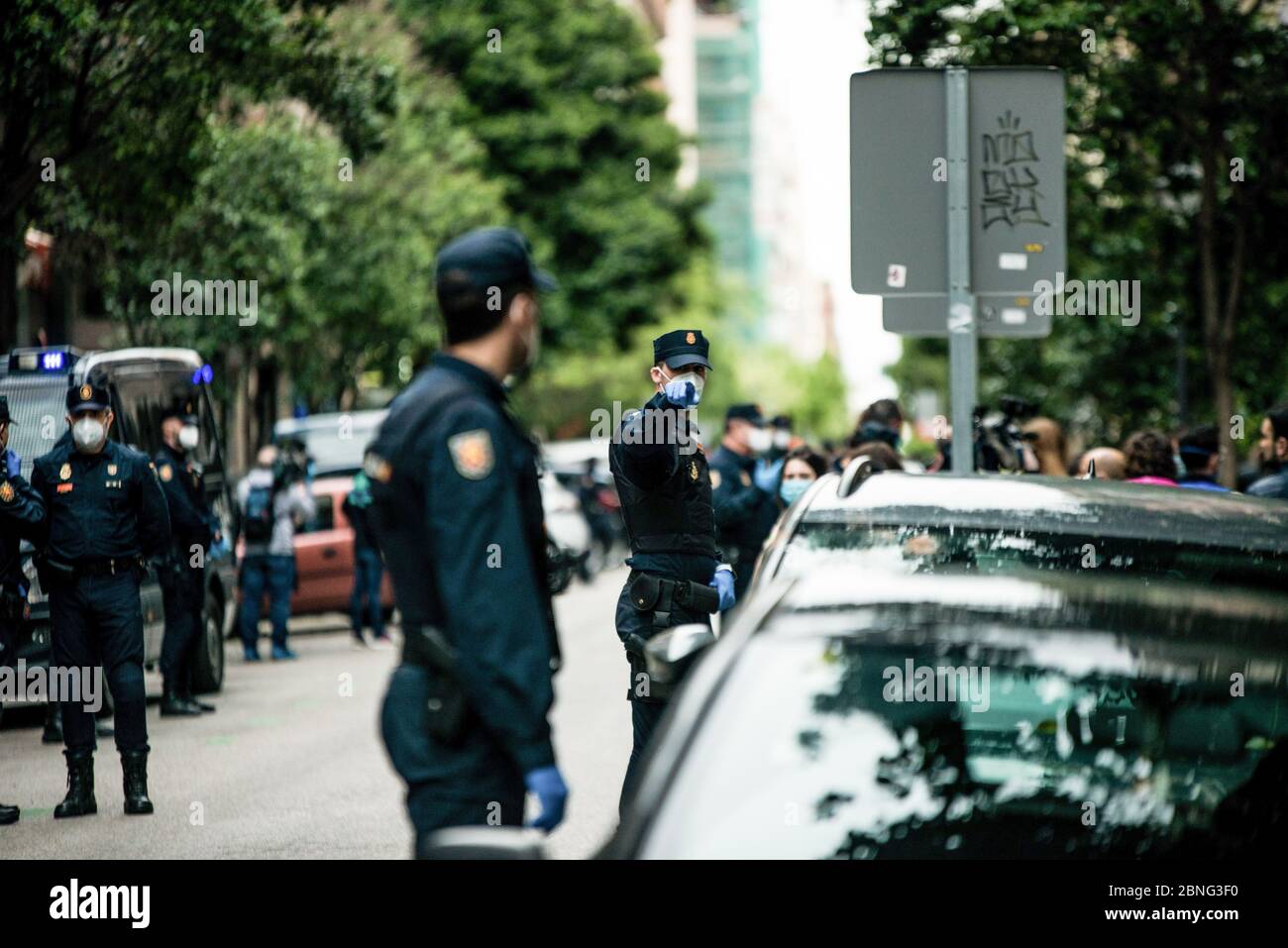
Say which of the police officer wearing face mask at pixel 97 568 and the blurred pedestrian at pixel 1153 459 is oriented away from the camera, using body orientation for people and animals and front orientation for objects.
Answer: the blurred pedestrian

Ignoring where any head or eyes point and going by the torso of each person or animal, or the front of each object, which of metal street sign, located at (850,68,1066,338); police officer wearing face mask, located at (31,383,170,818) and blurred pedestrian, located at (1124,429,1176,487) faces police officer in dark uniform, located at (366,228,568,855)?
the police officer wearing face mask

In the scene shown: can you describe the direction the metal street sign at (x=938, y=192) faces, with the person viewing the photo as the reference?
facing away from the viewer

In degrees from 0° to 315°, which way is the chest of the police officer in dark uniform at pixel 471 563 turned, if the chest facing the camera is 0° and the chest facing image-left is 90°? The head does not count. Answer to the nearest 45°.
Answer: approximately 225°

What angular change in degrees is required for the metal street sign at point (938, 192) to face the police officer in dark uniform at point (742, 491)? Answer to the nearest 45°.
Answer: approximately 45° to its left

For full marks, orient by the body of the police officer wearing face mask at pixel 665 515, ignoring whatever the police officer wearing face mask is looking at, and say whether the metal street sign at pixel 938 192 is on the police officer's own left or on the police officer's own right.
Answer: on the police officer's own left

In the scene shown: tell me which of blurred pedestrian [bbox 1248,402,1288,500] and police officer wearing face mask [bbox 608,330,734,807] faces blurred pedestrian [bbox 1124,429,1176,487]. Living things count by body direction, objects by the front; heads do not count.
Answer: blurred pedestrian [bbox 1248,402,1288,500]

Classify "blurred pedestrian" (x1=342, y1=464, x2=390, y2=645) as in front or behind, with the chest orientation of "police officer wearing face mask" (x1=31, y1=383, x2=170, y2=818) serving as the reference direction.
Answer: behind

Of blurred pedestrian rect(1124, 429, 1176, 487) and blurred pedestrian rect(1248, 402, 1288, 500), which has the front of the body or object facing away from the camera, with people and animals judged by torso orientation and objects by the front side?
blurred pedestrian rect(1124, 429, 1176, 487)

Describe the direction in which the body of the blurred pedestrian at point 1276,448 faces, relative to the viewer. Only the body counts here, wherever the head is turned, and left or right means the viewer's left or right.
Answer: facing to the left of the viewer

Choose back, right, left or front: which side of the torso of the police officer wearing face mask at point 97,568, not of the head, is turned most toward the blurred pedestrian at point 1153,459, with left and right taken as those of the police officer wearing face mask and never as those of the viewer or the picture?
left

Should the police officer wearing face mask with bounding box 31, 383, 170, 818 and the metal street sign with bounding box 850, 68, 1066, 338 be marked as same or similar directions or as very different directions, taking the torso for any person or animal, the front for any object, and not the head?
very different directions

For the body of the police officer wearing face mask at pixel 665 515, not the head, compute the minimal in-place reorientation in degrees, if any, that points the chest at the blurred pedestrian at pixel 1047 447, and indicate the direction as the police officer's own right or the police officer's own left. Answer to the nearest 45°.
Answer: approximately 90° to the police officer's own left
